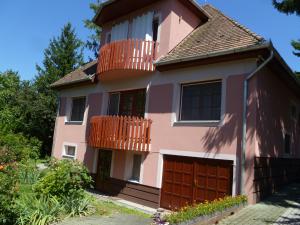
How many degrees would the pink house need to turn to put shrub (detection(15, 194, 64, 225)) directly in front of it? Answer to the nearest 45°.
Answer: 0° — it already faces it

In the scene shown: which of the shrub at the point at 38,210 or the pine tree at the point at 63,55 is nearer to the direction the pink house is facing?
the shrub

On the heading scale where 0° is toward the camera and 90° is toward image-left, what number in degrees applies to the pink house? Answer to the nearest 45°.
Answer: approximately 45°

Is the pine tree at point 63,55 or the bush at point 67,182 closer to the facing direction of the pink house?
the bush

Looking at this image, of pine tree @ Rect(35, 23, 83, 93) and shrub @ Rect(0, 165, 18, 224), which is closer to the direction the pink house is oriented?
the shrub

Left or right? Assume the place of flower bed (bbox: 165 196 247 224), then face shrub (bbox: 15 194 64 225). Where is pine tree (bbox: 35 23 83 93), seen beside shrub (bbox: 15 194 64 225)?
right

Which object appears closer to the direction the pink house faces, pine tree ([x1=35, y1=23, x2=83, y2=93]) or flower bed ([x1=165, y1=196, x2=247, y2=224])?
the flower bed

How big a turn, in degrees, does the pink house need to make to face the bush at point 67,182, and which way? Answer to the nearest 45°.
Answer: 0° — it already faces it

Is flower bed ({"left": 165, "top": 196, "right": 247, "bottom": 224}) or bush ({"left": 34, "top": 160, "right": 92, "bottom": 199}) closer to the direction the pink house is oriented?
the bush

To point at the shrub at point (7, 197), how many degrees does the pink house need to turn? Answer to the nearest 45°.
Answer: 0° — it already faces it

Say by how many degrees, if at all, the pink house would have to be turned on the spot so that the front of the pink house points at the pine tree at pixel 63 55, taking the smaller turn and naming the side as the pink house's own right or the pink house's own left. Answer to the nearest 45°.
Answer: approximately 90° to the pink house's own right
